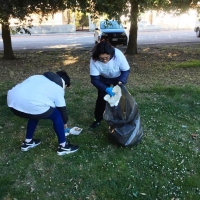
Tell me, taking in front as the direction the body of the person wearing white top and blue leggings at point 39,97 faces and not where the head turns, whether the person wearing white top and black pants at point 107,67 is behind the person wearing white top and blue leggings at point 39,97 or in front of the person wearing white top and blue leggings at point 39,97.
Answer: in front

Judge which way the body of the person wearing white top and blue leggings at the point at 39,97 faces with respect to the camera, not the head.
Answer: to the viewer's right
